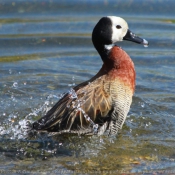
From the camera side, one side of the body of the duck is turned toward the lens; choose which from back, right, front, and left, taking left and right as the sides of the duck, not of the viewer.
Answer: right
